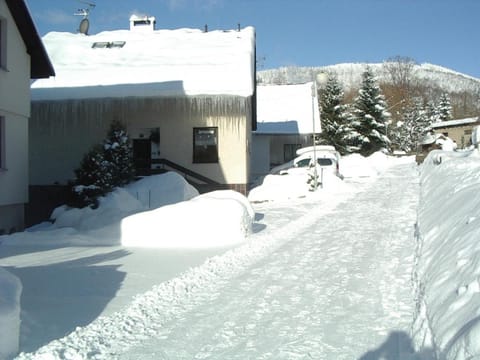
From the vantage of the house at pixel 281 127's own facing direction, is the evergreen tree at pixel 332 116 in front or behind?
behind

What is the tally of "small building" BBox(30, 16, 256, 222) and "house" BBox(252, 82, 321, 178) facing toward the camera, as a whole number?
2

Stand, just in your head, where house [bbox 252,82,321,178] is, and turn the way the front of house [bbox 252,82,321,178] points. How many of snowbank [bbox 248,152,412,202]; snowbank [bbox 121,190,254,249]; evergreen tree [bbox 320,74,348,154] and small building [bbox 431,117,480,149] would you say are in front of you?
2

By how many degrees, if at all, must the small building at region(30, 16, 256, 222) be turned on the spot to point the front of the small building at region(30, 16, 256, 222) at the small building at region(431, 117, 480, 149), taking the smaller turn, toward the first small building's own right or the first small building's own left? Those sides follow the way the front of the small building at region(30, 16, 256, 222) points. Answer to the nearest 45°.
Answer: approximately 135° to the first small building's own left

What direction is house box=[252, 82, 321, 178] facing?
toward the camera

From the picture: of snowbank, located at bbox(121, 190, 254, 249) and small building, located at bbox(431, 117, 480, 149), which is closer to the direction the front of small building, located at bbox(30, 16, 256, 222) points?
the snowbank

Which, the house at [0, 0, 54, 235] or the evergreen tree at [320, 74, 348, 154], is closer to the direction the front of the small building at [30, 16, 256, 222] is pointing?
the house

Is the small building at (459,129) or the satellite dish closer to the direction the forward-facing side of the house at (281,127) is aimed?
the satellite dish

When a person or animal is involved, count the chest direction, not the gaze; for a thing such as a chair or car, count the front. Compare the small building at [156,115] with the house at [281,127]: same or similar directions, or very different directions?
same or similar directions

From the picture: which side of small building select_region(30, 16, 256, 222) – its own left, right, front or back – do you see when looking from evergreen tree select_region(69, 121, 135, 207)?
front
